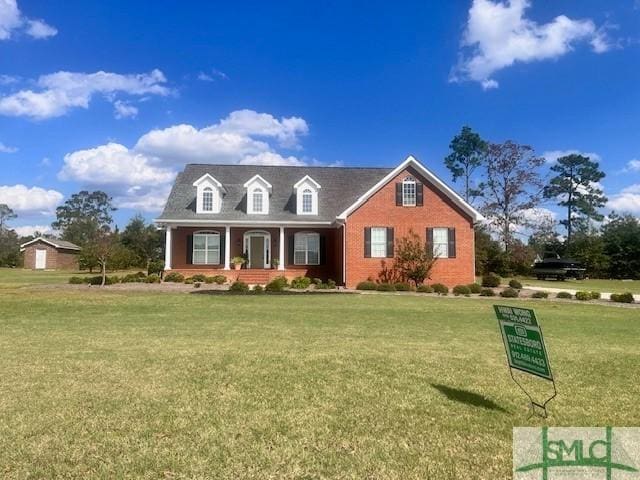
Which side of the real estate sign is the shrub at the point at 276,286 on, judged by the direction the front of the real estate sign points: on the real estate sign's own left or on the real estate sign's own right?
on the real estate sign's own right

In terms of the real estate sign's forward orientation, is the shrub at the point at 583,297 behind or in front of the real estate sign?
behind

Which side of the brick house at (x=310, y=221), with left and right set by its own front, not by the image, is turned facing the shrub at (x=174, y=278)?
right

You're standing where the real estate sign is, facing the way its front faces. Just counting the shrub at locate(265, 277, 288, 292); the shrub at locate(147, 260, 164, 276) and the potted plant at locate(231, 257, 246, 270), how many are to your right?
3

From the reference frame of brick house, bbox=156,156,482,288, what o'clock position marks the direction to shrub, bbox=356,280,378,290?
The shrub is roughly at 11 o'clock from the brick house.

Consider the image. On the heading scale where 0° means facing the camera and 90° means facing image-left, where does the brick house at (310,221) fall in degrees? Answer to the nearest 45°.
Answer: approximately 0°

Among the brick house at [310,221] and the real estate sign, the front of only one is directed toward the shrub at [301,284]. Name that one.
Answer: the brick house

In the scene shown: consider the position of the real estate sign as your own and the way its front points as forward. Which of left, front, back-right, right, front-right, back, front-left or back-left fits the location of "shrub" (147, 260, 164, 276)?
right

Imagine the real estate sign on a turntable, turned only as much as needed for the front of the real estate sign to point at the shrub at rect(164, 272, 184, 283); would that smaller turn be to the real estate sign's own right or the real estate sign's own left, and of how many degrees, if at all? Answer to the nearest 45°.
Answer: approximately 90° to the real estate sign's own right

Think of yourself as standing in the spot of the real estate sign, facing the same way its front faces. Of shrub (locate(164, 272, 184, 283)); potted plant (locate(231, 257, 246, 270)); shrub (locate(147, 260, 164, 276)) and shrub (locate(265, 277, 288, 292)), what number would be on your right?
4

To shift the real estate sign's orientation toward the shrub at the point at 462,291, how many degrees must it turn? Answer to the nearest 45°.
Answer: approximately 135° to its right

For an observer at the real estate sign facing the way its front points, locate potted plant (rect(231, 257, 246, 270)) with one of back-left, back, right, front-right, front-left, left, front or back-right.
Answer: right
